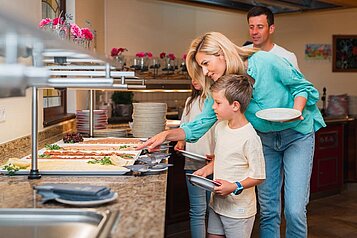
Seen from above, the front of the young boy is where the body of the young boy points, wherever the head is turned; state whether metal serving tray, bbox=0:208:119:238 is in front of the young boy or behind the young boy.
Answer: in front

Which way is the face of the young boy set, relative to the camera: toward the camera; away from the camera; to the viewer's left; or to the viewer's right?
to the viewer's left

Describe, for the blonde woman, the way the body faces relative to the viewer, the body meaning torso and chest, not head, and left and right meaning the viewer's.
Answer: facing the viewer and to the left of the viewer

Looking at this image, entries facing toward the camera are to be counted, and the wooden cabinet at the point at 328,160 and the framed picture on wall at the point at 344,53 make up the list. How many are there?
2

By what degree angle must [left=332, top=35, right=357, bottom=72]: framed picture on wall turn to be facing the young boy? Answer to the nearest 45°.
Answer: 0° — it already faces them

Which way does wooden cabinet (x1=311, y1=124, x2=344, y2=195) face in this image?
toward the camera

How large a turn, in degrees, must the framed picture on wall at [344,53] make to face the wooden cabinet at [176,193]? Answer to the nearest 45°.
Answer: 0° — it already faces it

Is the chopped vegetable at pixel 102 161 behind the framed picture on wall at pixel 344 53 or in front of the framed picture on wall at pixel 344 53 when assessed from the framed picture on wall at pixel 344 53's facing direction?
in front

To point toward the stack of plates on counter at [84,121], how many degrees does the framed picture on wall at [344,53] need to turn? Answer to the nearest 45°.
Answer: approximately 45° to its right

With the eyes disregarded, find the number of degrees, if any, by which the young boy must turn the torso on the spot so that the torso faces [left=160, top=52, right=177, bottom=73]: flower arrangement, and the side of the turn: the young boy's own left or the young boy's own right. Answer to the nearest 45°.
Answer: approximately 135° to the young boy's own right

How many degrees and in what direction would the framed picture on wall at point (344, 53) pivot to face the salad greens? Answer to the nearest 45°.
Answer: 0° — it already faces it
